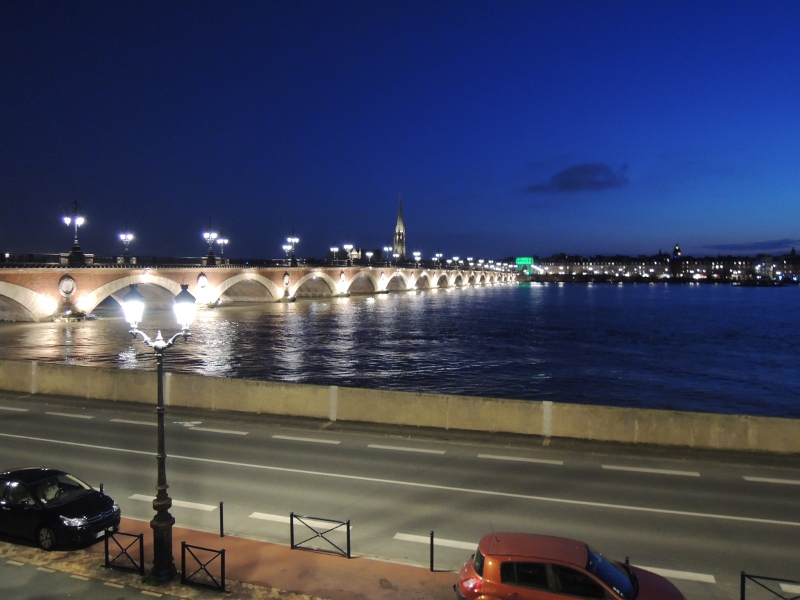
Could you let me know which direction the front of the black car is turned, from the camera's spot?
facing the viewer and to the right of the viewer

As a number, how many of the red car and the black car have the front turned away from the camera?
0

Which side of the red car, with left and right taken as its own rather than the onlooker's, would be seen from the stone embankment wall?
left

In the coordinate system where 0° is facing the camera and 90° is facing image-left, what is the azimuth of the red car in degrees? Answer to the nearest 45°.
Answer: approximately 270°

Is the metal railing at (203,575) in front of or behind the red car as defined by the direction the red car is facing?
behind

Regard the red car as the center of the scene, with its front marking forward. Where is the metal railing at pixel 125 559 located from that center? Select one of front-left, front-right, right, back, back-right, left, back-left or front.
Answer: back

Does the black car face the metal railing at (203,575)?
yes

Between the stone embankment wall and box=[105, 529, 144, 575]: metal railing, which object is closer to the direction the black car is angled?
the metal railing

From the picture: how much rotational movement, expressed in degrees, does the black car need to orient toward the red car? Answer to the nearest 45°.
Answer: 0° — it already faces it
